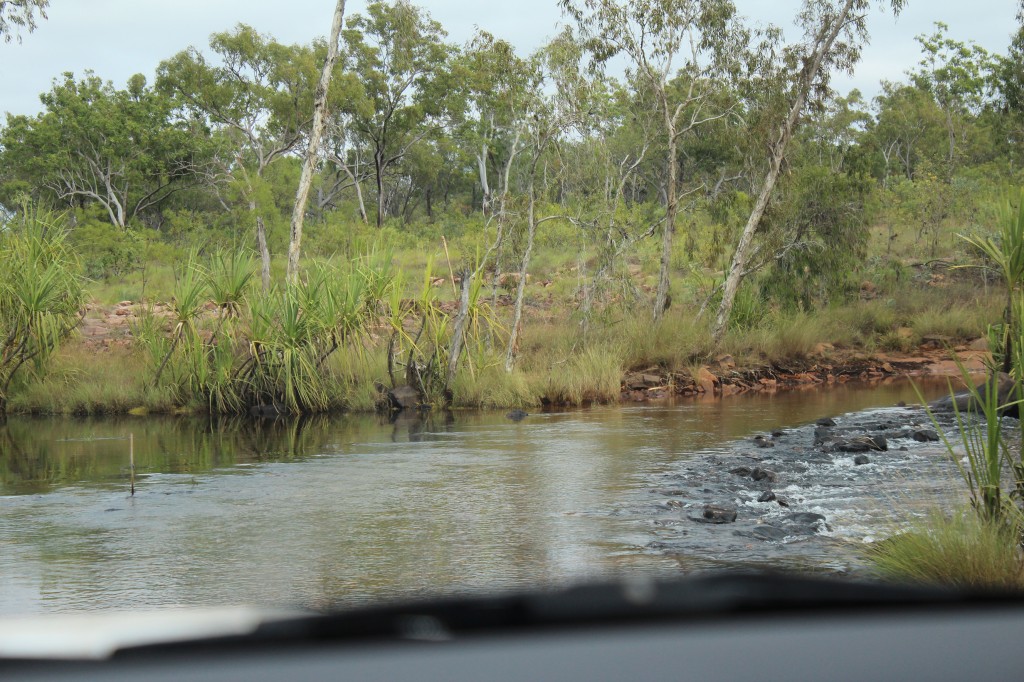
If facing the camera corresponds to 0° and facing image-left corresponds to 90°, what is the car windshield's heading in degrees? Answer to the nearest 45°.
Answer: approximately 180°

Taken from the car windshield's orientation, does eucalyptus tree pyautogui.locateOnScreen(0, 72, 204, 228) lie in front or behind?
in front

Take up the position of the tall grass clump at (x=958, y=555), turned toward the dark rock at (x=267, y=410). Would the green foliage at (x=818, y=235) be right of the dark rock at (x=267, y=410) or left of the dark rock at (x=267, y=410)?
right

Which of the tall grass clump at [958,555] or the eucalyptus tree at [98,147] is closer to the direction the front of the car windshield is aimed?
the eucalyptus tree

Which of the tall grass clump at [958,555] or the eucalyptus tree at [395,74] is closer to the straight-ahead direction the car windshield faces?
the eucalyptus tree

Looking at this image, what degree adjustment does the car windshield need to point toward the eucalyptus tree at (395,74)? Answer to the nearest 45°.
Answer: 0° — it already faces it

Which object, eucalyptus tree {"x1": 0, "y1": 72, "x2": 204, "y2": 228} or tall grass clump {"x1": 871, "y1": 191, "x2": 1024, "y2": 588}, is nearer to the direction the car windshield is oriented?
the eucalyptus tree
